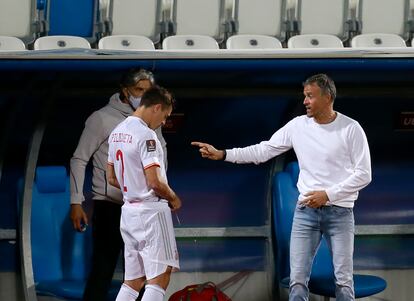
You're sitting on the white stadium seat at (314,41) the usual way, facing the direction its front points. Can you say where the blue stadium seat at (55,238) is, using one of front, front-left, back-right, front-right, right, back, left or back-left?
front-right

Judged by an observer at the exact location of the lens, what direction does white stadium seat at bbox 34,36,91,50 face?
facing the viewer

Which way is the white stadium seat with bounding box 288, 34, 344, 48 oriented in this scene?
toward the camera

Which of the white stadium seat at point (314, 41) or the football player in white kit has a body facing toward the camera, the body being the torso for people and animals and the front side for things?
the white stadium seat

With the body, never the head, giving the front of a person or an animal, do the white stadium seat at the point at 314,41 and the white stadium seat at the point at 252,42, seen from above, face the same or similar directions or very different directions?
same or similar directions

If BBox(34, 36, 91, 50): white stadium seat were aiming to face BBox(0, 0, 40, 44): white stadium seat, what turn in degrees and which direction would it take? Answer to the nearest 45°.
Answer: approximately 135° to its right

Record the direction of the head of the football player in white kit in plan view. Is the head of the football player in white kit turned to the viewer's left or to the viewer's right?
to the viewer's right

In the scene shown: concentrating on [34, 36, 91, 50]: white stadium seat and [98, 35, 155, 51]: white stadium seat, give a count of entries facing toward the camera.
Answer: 2

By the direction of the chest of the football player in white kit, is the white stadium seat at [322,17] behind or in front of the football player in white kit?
in front

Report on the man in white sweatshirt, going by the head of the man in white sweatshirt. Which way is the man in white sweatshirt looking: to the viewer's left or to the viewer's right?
to the viewer's left

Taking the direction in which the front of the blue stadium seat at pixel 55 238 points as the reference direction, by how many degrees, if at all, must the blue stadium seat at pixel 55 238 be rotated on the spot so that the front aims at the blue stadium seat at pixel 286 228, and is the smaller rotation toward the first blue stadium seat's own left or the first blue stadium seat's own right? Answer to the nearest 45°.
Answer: approximately 45° to the first blue stadium seat's own left

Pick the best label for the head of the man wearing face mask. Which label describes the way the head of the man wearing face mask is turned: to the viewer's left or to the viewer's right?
to the viewer's right
